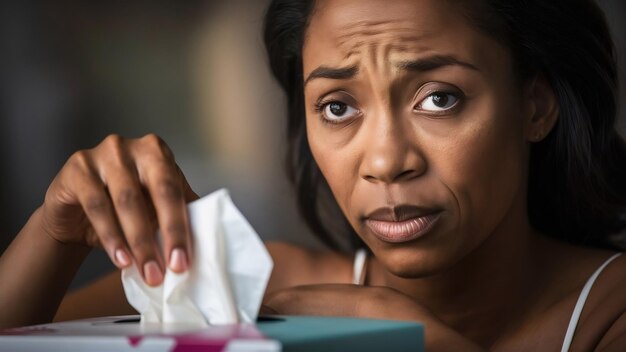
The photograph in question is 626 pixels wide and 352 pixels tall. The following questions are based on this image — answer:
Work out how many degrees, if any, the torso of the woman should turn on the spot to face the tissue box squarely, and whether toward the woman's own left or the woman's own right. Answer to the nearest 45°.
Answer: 0° — they already face it

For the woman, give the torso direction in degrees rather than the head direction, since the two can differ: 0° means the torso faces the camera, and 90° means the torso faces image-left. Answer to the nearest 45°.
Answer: approximately 45°
